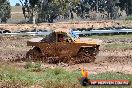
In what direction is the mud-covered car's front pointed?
to the viewer's right
